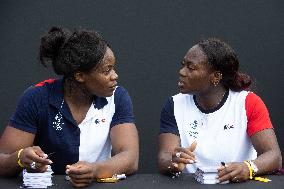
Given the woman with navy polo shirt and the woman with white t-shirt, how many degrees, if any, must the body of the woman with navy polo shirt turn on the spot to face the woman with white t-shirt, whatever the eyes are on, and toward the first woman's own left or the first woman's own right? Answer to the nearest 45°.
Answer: approximately 90° to the first woman's own left

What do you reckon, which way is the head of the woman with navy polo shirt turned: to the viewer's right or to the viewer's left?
to the viewer's right

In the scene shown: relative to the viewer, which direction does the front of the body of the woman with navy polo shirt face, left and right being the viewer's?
facing the viewer
